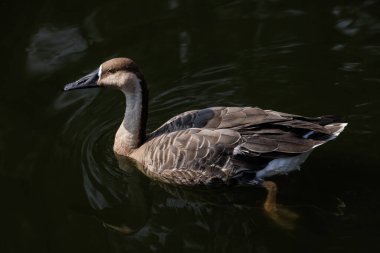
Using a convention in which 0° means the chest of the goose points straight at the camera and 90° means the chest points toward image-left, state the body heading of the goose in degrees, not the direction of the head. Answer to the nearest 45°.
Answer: approximately 90°
